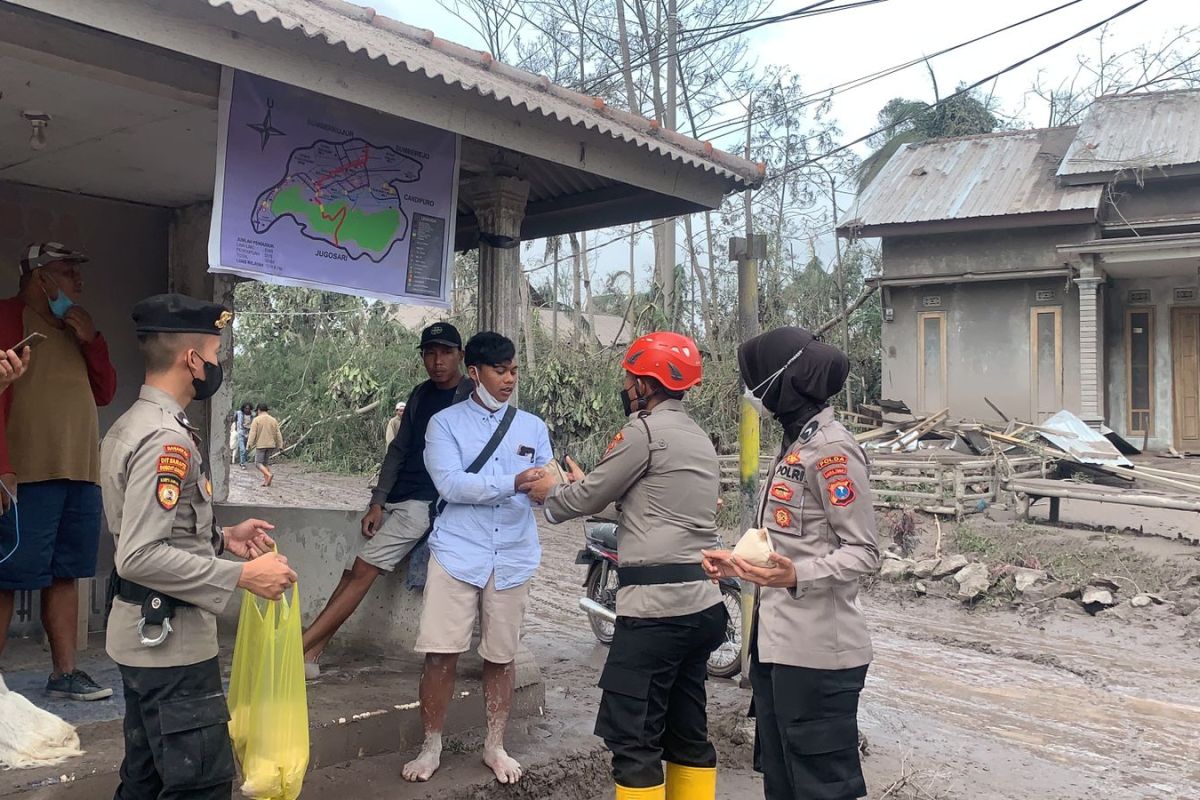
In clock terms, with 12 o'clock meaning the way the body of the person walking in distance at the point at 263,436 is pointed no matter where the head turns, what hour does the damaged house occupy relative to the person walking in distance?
The damaged house is roughly at 4 o'clock from the person walking in distance.

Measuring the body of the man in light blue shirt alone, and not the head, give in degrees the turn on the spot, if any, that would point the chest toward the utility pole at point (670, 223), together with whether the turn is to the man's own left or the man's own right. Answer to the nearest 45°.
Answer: approximately 180°

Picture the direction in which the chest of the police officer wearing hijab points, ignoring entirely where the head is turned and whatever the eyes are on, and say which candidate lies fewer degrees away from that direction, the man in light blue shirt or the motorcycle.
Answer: the man in light blue shirt

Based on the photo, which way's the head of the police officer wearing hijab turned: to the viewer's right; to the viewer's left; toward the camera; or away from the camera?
to the viewer's left

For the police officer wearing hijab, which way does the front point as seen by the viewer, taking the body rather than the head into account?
to the viewer's left

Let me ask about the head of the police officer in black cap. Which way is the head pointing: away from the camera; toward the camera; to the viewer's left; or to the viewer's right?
to the viewer's right

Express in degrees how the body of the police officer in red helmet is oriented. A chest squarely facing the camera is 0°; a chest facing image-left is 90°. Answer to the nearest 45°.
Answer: approximately 135°

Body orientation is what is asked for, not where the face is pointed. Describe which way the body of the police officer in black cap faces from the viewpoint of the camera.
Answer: to the viewer's right

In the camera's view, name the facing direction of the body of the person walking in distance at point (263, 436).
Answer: away from the camera

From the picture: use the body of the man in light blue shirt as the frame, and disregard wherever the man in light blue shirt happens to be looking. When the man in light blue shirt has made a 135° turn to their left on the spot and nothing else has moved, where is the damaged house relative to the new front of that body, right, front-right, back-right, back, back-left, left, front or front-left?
front
